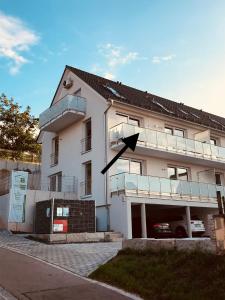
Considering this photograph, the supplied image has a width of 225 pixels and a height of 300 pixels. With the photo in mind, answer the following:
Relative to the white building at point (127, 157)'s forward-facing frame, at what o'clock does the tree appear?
The tree is roughly at 6 o'clock from the white building.

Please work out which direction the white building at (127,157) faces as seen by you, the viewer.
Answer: facing the viewer and to the right of the viewer

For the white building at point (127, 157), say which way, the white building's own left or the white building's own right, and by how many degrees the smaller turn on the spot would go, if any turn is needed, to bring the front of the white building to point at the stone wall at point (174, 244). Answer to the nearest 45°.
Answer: approximately 45° to the white building's own right

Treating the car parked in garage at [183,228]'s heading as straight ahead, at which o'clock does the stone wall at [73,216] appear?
The stone wall is roughly at 9 o'clock from the car parked in garage.

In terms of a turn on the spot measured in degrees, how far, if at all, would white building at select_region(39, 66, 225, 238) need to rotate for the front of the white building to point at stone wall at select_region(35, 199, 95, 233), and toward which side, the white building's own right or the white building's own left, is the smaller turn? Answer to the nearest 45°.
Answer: approximately 90° to the white building's own right

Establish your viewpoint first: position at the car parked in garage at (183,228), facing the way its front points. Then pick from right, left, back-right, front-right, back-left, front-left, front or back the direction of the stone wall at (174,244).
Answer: back-left

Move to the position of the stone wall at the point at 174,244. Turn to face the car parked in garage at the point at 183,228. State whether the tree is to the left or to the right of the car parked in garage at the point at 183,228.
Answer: left

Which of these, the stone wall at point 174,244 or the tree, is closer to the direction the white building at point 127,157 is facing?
the stone wall

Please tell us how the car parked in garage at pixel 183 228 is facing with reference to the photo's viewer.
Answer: facing away from the viewer and to the left of the viewer
